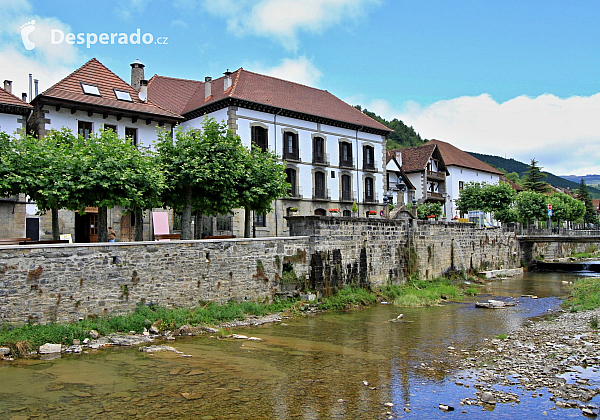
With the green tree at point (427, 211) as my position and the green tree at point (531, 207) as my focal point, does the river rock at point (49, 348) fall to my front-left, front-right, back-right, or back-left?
back-right

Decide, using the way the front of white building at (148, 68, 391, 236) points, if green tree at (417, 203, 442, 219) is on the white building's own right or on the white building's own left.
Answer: on the white building's own left

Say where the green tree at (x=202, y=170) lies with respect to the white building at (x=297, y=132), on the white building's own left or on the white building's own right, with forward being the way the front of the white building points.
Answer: on the white building's own right

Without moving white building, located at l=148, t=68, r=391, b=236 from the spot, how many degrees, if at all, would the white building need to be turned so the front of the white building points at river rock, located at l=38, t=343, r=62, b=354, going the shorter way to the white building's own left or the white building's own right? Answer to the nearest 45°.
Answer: approximately 45° to the white building's own right

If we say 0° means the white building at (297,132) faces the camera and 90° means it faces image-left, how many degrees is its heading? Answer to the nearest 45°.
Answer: approximately 315°

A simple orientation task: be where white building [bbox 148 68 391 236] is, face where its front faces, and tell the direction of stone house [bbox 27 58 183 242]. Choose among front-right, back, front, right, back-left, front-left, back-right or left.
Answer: right

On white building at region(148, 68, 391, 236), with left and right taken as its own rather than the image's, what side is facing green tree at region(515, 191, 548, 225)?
left

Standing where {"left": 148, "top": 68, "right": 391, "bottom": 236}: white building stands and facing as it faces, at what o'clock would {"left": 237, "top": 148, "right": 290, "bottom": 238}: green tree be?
The green tree is roughly at 2 o'clock from the white building.

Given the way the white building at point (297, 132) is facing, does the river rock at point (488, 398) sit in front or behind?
in front
